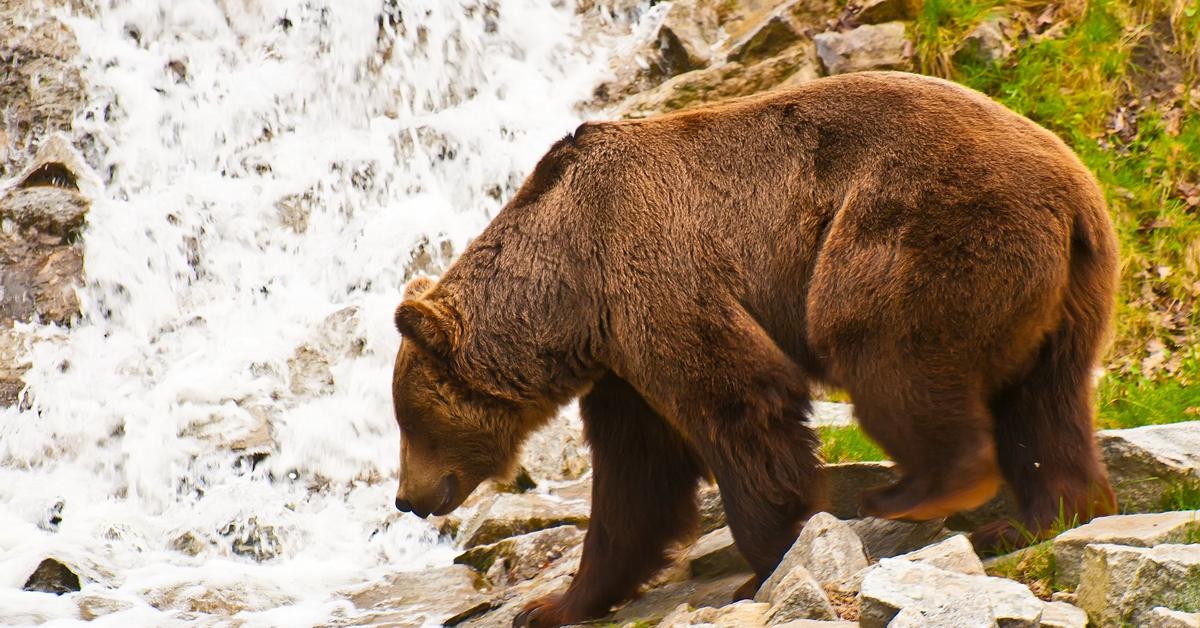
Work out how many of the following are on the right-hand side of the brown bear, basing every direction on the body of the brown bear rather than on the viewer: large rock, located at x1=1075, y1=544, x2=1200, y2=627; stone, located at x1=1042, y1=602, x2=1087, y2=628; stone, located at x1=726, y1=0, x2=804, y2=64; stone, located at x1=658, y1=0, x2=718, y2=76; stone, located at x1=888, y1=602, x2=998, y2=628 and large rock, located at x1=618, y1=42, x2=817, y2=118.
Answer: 3

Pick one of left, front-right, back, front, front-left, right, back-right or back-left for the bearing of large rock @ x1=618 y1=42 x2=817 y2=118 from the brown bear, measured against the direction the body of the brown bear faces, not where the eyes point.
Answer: right

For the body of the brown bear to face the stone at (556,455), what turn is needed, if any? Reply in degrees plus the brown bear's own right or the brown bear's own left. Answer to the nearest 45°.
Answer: approximately 45° to the brown bear's own right

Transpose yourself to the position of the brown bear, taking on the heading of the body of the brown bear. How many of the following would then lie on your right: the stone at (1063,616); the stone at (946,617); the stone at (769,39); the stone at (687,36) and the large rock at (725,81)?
3

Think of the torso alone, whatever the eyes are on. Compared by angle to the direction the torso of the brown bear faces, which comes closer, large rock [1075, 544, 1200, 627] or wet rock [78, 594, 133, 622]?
the wet rock

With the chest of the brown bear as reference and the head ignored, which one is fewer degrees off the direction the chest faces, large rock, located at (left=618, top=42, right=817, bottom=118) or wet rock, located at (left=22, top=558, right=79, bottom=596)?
the wet rock

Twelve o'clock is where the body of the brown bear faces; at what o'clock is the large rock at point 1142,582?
The large rock is roughly at 8 o'clock from the brown bear.

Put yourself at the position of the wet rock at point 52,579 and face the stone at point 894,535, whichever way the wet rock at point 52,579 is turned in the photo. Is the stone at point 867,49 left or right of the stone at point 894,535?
left

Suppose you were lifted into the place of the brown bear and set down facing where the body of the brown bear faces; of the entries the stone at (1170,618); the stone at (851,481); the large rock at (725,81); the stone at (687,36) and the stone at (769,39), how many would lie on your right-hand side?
4

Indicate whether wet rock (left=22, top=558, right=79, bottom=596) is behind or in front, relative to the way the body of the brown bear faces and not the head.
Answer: in front

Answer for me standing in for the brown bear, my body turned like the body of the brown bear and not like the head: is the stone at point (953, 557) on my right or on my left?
on my left

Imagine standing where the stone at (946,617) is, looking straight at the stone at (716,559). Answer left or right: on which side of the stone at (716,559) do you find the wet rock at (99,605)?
left

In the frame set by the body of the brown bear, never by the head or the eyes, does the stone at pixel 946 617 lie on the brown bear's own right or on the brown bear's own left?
on the brown bear's own left

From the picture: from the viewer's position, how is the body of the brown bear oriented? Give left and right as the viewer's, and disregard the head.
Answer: facing to the left of the viewer

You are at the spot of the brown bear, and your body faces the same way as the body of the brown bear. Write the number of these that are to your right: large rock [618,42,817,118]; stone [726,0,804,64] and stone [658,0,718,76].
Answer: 3

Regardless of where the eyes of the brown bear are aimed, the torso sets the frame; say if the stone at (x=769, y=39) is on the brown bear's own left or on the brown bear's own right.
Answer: on the brown bear's own right
